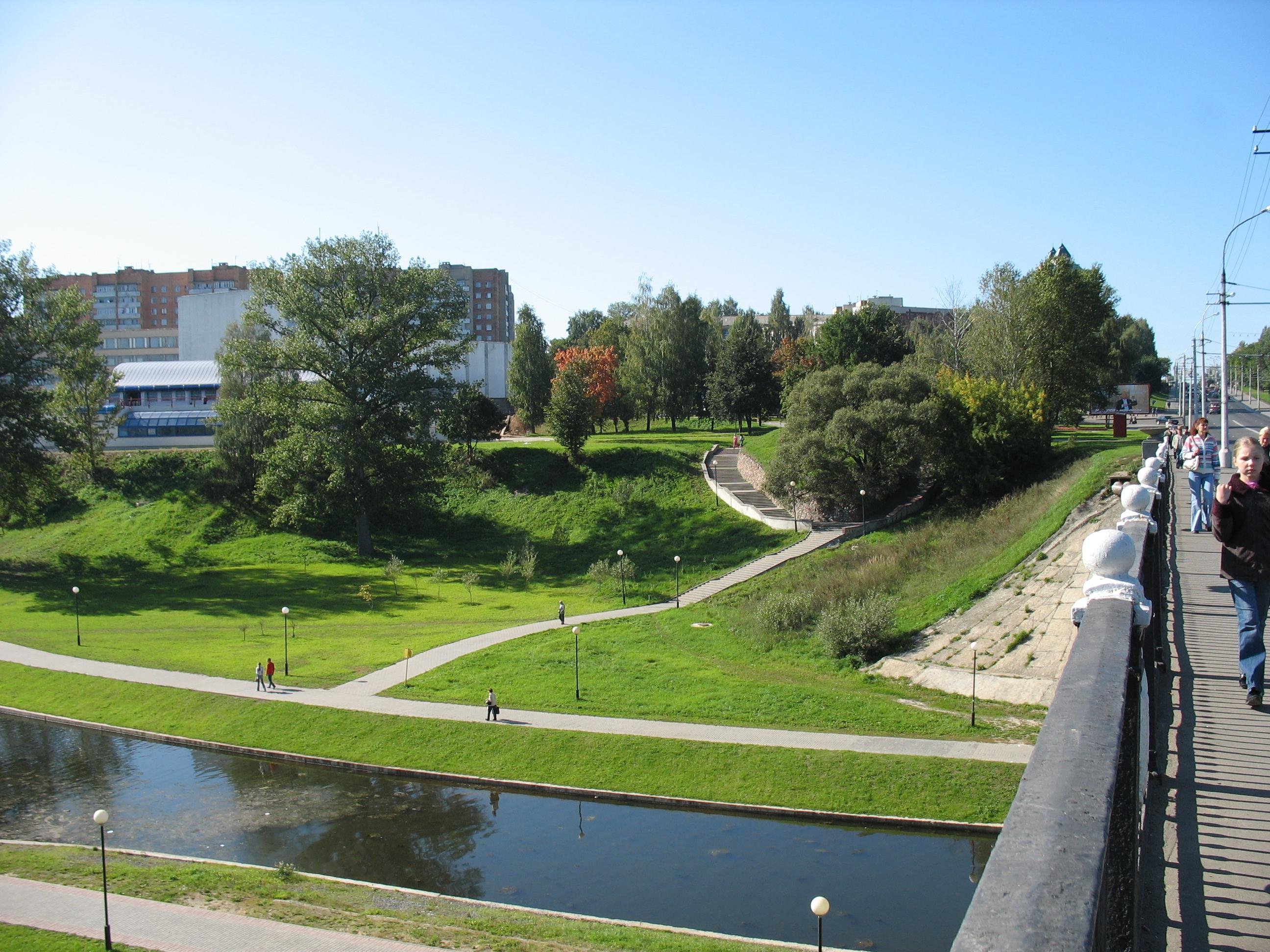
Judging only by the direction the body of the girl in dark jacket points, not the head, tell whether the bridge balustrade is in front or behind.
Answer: in front

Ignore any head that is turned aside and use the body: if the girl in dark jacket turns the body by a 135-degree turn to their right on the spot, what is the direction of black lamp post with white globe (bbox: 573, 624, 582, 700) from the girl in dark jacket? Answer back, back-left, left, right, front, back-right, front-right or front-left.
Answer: front

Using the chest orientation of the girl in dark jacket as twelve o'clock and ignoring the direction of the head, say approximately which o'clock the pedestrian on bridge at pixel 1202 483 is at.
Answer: The pedestrian on bridge is roughly at 6 o'clock from the girl in dark jacket.

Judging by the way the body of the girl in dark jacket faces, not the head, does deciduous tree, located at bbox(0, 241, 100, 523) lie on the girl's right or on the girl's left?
on the girl's right

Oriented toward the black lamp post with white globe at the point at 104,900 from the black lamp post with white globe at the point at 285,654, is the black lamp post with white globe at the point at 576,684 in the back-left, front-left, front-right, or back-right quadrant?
front-left

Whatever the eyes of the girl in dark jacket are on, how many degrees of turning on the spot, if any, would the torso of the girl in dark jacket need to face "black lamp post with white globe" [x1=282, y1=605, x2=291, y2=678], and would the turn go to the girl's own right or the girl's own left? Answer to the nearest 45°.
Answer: approximately 135° to the girl's own right

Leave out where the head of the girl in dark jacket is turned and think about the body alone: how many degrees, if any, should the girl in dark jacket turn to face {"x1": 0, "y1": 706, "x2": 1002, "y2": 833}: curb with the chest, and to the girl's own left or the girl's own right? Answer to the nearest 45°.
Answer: approximately 135° to the girl's own right

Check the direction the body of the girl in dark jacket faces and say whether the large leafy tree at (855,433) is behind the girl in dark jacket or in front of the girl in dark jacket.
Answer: behind

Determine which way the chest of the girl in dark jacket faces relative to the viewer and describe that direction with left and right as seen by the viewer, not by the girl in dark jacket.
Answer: facing the viewer
